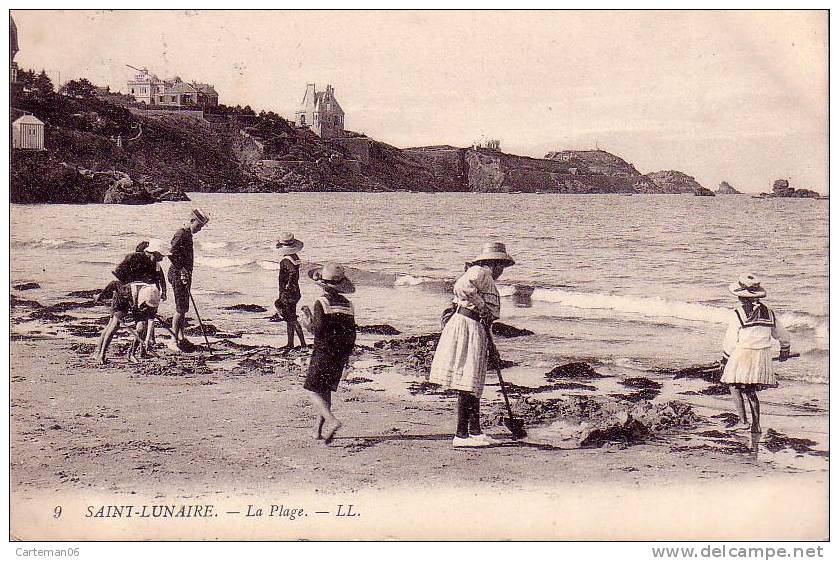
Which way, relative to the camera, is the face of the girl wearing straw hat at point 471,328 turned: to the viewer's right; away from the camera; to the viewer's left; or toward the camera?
to the viewer's right

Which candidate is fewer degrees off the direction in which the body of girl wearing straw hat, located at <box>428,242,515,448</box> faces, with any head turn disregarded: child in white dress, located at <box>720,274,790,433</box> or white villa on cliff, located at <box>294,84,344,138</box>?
the child in white dress

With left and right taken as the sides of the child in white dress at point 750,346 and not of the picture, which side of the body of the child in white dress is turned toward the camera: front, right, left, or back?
back

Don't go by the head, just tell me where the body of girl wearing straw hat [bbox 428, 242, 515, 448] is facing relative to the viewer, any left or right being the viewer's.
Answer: facing to the right of the viewer

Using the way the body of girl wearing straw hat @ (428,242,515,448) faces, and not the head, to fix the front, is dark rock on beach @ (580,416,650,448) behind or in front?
in front

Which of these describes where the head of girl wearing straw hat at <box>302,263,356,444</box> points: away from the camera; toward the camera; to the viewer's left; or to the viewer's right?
to the viewer's left

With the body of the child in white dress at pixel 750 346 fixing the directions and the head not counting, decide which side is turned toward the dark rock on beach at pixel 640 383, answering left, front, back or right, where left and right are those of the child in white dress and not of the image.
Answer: left
